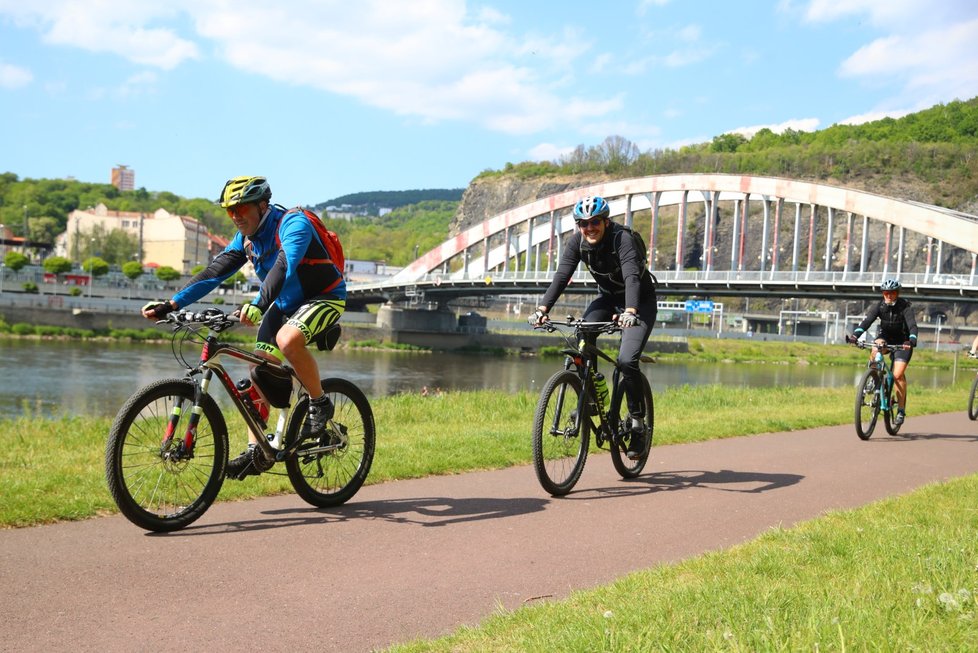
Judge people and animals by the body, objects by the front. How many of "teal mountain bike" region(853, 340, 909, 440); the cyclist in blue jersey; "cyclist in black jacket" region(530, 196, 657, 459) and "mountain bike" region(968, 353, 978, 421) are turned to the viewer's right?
0

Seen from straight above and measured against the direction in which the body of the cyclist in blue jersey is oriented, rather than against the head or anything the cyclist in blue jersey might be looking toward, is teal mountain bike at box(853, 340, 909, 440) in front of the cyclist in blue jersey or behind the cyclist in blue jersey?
behind

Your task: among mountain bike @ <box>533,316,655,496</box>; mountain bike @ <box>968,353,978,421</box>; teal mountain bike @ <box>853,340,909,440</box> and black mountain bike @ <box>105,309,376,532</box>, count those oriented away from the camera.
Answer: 0

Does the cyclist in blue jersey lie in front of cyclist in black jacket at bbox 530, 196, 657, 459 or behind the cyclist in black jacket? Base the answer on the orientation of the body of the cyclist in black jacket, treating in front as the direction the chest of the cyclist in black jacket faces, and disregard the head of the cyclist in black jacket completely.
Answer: in front

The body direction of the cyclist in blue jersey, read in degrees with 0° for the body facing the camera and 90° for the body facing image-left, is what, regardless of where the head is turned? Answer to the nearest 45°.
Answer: approximately 45°

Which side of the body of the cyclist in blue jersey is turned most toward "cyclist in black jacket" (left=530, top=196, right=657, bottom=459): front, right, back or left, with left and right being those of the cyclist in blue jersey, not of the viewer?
back

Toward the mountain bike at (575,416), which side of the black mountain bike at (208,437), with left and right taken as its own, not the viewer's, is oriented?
back

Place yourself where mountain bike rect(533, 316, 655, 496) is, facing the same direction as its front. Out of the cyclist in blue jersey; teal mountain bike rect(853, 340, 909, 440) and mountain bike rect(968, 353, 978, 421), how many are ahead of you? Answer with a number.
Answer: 1

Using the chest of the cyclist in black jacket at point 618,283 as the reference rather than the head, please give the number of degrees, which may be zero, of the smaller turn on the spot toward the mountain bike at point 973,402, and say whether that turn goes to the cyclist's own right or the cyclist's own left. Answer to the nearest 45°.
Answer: approximately 180°

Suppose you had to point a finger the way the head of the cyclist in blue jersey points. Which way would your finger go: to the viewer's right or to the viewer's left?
to the viewer's left

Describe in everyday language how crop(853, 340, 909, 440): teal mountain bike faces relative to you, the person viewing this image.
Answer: facing the viewer and to the left of the viewer

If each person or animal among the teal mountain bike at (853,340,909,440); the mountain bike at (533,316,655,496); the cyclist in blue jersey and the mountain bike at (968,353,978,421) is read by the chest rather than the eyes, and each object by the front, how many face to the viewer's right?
0

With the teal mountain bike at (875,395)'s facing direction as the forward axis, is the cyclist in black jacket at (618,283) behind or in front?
in front
